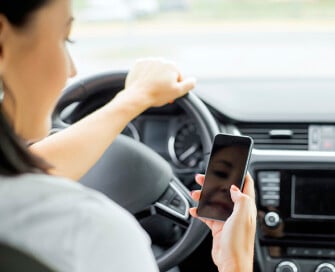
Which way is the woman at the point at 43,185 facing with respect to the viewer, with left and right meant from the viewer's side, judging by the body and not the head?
facing away from the viewer and to the right of the viewer

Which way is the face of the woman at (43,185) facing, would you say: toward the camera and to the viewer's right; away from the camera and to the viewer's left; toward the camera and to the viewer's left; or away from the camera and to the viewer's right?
away from the camera and to the viewer's right
